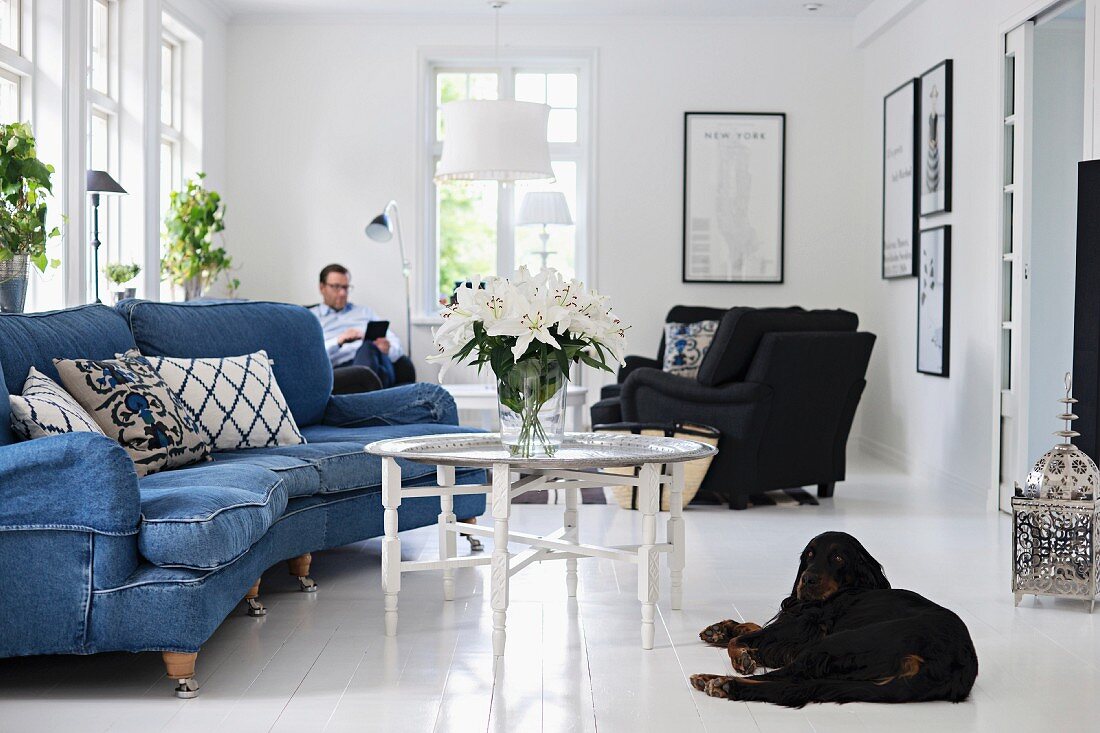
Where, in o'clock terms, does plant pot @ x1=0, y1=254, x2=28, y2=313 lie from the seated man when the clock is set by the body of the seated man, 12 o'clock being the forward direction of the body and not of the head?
The plant pot is roughly at 2 o'clock from the seated man.

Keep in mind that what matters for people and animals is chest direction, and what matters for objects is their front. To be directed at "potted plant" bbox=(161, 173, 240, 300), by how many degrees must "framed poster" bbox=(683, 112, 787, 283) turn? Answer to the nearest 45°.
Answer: approximately 45° to its right

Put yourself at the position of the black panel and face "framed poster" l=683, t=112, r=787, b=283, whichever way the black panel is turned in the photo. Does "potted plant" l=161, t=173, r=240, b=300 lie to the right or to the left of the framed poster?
left

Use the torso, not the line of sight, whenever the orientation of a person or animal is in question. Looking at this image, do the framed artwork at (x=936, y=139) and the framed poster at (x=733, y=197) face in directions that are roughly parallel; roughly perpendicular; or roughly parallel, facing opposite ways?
roughly perpendicular

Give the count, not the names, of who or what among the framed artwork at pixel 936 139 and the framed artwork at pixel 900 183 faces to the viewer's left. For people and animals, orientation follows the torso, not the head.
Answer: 2

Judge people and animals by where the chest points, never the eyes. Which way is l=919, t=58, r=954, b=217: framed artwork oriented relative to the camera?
to the viewer's left

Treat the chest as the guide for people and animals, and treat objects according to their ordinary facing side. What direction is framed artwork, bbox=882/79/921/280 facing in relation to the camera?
to the viewer's left

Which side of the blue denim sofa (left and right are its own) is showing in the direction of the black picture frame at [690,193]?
left

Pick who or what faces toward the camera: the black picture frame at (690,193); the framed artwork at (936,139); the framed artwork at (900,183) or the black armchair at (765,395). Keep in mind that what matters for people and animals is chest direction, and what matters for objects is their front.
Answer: the black picture frame
